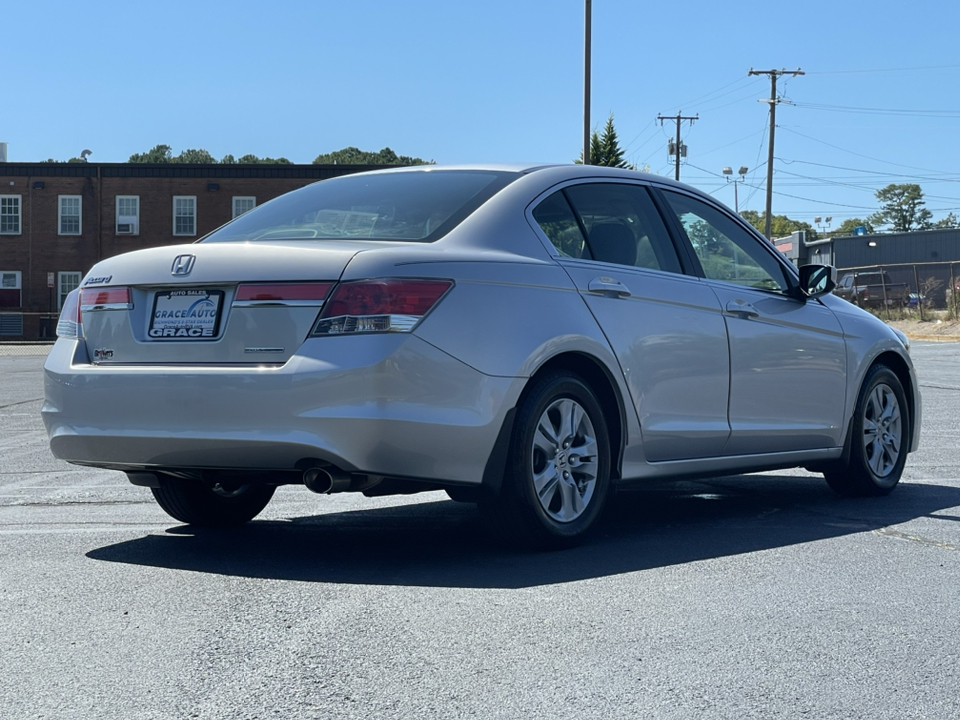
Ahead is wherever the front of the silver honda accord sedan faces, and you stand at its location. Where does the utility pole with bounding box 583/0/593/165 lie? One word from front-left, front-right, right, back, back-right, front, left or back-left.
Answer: front-left

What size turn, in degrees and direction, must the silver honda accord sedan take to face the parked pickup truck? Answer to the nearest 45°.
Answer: approximately 45° to its left

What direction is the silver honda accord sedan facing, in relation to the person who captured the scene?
facing away from the viewer and to the right of the viewer

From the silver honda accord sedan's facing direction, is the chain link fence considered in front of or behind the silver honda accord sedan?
in front
